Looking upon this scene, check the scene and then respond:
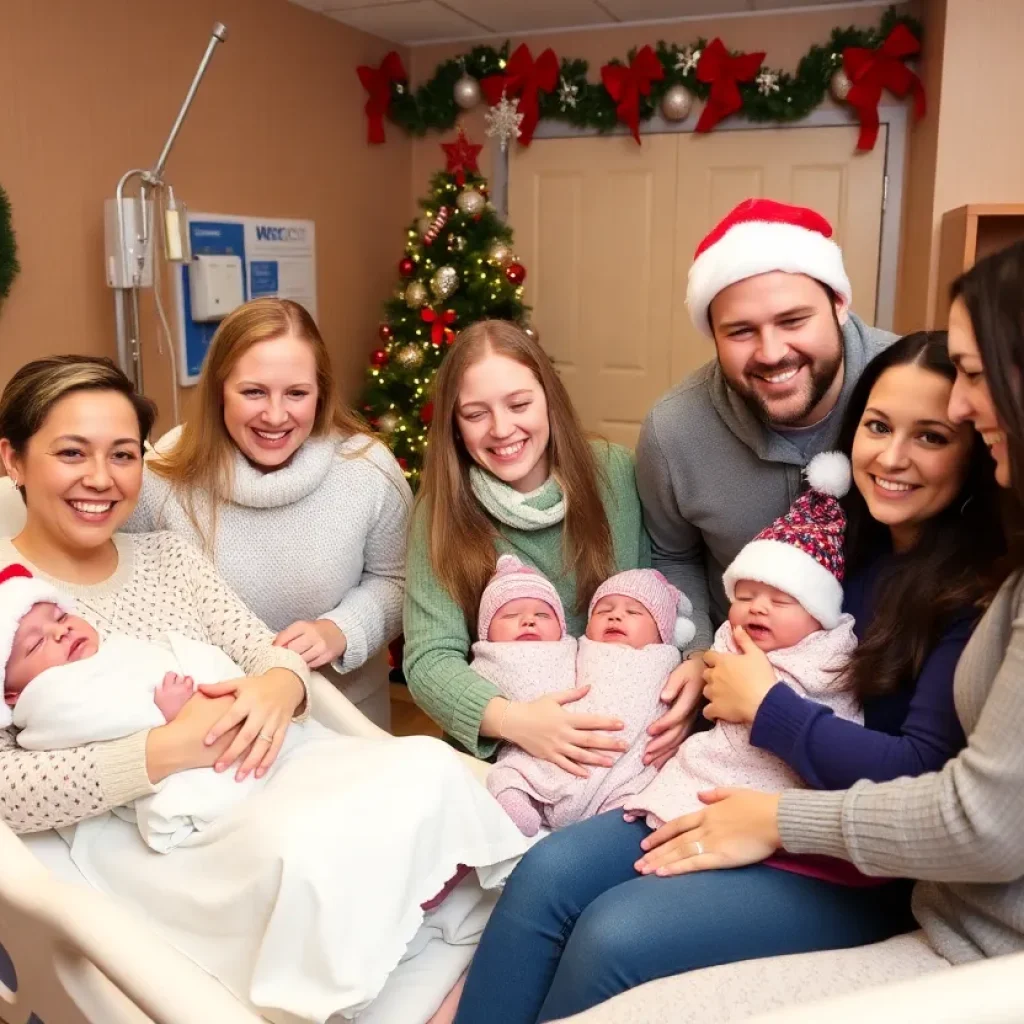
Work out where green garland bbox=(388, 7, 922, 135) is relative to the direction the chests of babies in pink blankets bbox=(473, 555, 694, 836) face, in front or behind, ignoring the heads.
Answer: behind

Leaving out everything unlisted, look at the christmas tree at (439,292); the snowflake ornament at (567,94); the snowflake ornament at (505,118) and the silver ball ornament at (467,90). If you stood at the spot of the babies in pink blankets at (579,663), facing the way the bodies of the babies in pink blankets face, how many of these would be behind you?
4

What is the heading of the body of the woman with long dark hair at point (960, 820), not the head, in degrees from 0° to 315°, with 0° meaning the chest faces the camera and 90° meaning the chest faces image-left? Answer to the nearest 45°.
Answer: approximately 90°

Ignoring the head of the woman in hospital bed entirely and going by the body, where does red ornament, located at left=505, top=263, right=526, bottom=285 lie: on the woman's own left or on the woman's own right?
on the woman's own left

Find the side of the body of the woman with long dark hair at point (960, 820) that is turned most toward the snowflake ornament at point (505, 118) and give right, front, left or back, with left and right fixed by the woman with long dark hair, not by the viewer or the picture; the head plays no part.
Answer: right

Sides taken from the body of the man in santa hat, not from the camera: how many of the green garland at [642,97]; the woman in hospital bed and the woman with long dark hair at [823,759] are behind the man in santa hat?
1

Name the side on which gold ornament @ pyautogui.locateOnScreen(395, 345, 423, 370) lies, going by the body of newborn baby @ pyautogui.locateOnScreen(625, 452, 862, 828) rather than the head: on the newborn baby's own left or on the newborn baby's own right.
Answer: on the newborn baby's own right

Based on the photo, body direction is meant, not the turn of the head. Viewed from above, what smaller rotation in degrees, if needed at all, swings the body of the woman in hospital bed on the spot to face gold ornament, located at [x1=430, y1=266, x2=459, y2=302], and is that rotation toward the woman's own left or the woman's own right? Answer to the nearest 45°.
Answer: approximately 135° to the woman's own left

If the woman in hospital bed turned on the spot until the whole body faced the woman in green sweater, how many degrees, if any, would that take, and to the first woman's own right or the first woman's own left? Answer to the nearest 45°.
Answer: approximately 90° to the first woman's own left

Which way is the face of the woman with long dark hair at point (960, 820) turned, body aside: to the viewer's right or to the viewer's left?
to the viewer's left

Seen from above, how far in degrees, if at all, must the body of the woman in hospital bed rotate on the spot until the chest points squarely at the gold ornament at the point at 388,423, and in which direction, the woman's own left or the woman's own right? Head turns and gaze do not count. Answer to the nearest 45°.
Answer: approximately 135° to the woman's own left
